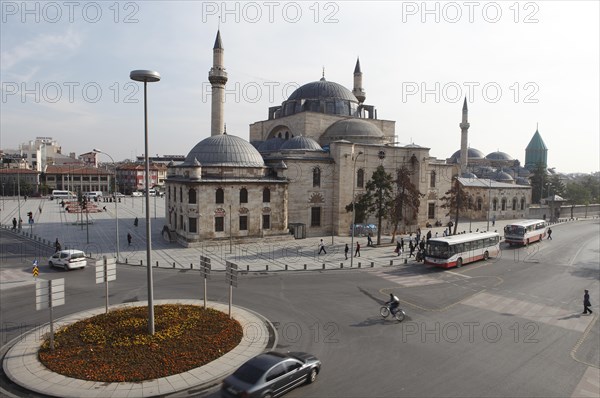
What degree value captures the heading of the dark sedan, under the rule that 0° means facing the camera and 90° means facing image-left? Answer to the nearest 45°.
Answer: approximately 225°

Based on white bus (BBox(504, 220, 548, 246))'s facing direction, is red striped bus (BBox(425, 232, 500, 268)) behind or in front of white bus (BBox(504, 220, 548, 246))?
in front

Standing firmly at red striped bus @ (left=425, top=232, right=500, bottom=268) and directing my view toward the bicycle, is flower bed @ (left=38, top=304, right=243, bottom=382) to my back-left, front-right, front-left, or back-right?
front-right

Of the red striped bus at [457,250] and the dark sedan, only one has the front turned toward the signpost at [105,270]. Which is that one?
the red striped bus

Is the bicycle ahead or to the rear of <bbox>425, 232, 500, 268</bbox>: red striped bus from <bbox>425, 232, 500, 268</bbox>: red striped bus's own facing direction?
ahead

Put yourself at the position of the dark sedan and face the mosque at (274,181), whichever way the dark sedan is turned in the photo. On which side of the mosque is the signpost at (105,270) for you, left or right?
left

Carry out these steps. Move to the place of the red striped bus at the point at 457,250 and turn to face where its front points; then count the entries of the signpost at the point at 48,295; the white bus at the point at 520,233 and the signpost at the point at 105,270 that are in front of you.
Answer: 2

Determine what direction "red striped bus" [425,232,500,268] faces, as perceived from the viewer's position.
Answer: facing the viewer and to the left of the viewer

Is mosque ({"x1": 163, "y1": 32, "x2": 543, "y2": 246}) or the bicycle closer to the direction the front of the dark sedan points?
the bicycle

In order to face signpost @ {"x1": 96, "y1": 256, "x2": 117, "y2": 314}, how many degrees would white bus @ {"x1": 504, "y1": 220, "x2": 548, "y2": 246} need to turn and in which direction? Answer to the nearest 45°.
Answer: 0° — it already faces it

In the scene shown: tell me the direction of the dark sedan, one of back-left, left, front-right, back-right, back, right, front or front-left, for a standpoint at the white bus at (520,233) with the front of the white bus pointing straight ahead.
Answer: front-left

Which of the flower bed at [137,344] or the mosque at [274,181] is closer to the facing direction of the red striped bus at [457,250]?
the flower bed

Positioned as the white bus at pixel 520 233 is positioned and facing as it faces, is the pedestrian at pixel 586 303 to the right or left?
on its left
